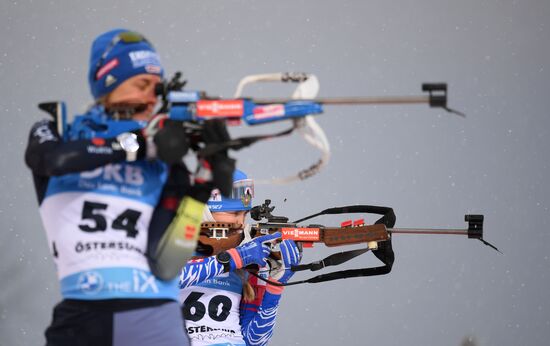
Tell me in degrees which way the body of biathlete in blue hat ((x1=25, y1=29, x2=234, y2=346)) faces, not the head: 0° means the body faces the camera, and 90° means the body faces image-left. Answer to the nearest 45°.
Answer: approximately 315°

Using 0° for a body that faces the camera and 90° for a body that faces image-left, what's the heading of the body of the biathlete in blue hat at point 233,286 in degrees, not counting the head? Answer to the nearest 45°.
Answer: approximately 315°

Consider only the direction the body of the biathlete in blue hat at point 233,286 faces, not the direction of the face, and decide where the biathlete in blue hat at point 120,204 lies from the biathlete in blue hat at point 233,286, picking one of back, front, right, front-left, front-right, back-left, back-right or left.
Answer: front-right
